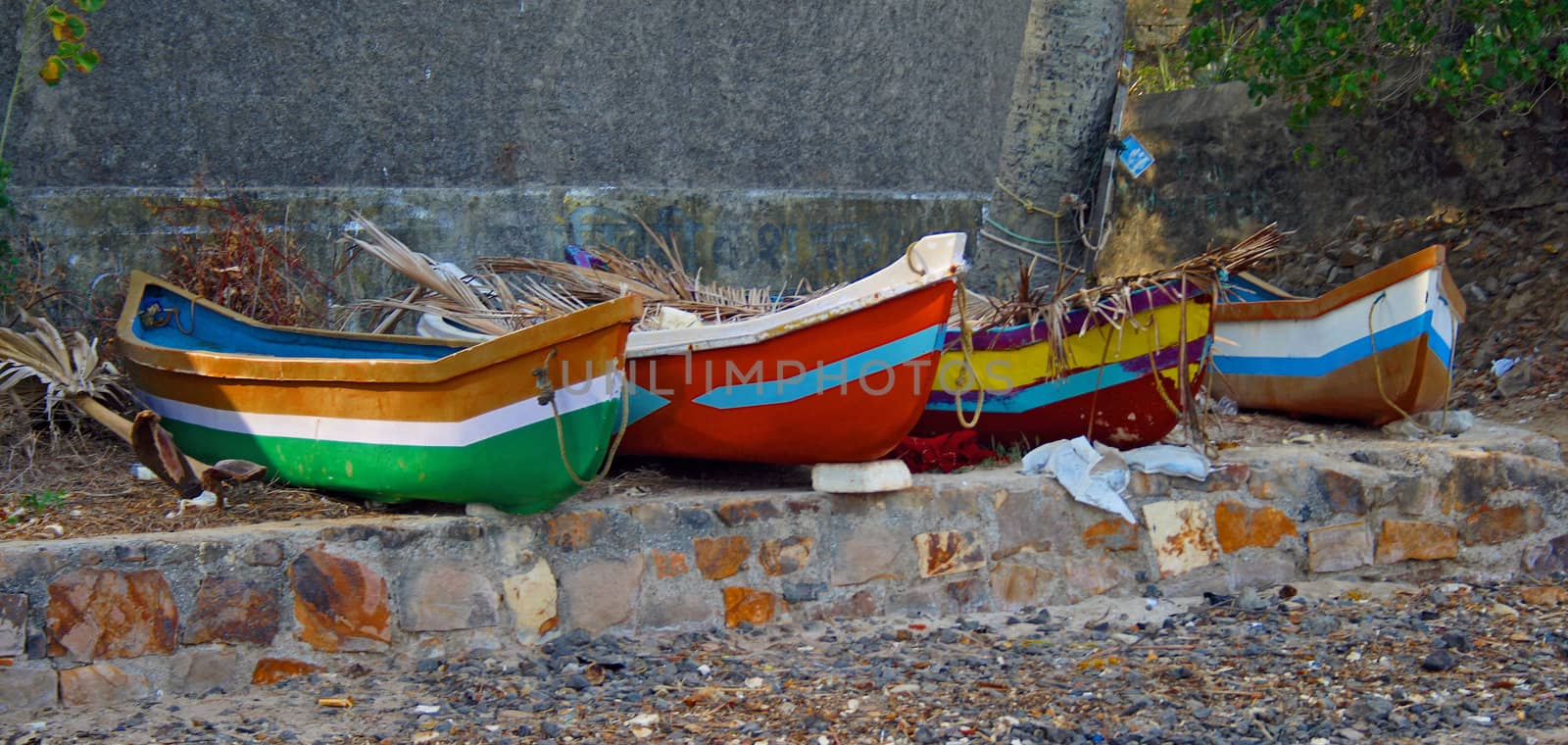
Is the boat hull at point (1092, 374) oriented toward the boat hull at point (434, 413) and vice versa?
no

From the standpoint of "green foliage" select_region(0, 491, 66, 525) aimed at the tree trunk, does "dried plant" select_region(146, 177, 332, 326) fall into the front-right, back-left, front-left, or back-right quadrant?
front-left

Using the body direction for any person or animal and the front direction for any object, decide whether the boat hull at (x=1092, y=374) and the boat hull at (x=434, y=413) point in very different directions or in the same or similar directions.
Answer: same or similar directions

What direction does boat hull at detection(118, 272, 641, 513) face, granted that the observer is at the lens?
facing the viewer and to the right of the viewer

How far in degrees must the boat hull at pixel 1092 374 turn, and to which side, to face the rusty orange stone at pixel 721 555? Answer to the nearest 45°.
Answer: approximately 90° to its right

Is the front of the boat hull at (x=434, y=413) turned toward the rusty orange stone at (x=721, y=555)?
no

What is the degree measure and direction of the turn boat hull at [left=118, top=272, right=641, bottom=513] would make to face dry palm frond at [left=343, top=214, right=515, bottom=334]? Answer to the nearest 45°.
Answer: approximately 135° to its left

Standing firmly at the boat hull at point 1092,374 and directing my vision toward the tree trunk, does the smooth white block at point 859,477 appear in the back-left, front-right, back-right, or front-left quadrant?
back-left

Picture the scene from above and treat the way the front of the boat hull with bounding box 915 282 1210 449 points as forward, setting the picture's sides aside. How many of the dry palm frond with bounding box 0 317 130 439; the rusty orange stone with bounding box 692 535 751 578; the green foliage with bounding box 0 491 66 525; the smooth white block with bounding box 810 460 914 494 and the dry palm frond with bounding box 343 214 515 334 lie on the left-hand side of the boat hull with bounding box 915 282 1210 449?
0

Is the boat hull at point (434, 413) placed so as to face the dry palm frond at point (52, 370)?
no

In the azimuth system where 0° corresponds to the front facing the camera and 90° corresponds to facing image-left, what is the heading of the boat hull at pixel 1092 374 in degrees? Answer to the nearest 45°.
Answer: approximately 315°

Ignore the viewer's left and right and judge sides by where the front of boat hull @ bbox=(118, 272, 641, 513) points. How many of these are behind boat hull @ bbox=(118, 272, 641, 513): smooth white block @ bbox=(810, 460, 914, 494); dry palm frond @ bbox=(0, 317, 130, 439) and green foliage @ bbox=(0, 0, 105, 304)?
2
